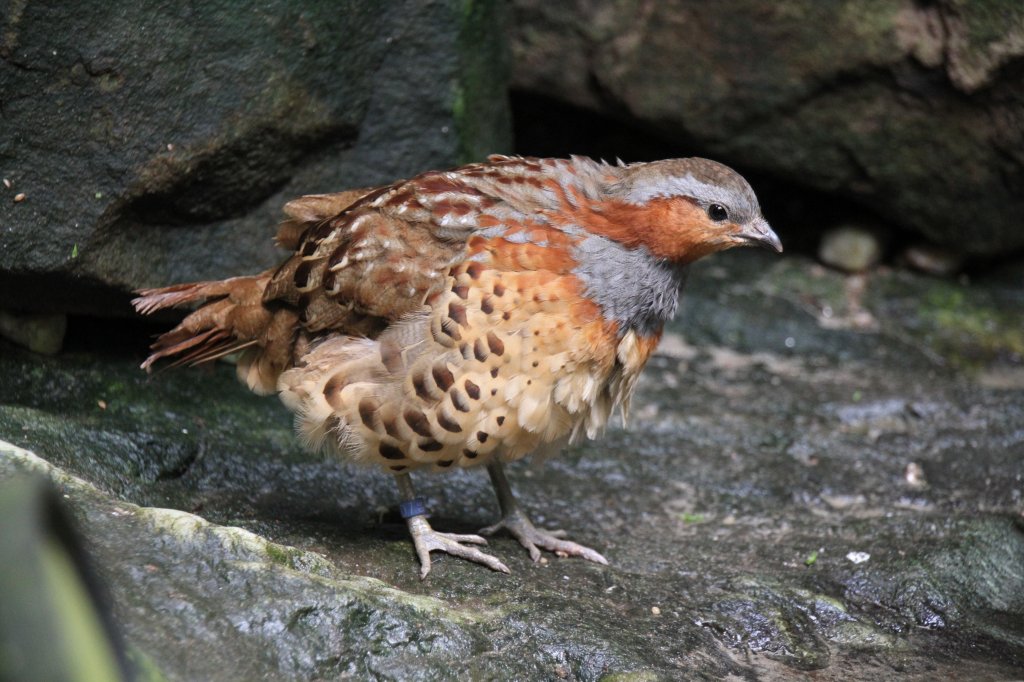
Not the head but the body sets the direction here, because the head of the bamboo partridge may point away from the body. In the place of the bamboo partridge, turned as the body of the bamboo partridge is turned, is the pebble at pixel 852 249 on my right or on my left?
on my left

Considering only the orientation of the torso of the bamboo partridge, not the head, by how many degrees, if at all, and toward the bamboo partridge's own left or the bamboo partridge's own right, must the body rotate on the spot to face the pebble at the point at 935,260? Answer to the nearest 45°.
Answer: approximately 45° to the bamboo partridge's own left

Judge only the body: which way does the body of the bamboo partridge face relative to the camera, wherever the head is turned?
to the viewer's right
